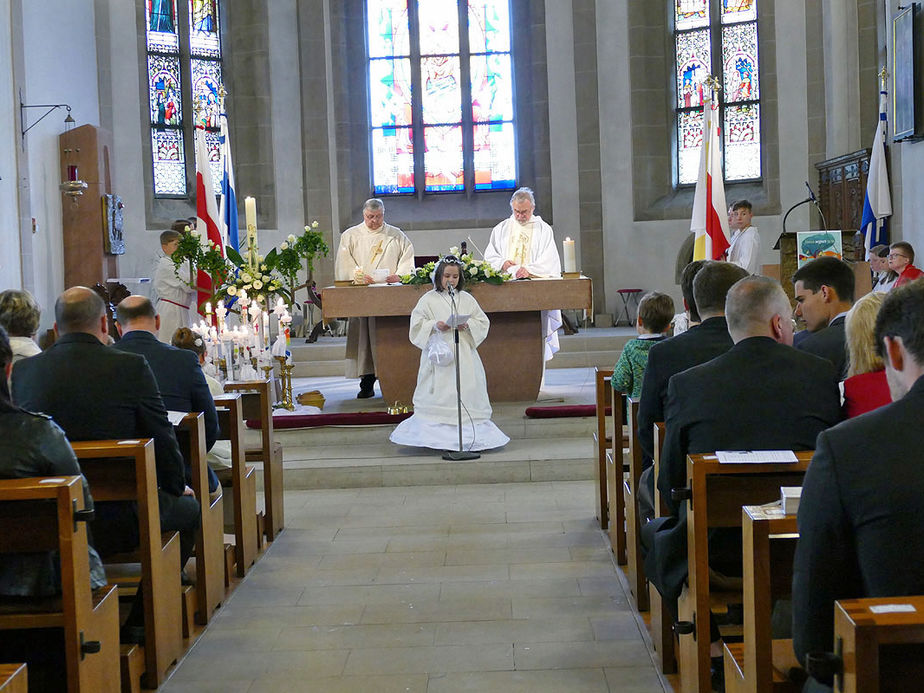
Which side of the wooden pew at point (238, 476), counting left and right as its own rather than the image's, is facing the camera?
back

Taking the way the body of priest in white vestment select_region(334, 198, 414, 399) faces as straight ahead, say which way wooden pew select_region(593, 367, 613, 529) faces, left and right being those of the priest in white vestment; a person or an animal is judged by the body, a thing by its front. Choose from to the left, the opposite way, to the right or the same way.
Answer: the opposite way

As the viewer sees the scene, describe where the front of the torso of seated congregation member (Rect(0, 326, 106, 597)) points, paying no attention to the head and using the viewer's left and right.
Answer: facing away from the viewer

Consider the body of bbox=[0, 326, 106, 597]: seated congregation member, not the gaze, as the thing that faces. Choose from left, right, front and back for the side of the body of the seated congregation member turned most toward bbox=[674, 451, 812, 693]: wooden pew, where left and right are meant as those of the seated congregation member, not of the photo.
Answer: right

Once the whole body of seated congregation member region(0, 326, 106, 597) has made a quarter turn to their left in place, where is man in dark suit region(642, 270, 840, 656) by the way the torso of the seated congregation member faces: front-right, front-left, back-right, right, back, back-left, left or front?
back

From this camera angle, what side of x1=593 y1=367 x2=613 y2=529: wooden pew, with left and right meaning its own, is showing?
back

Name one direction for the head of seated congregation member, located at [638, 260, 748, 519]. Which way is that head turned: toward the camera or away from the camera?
away from the camera

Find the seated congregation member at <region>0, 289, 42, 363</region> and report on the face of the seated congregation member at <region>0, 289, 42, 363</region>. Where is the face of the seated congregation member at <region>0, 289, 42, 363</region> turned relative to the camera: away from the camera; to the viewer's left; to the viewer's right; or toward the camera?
away from the camera
